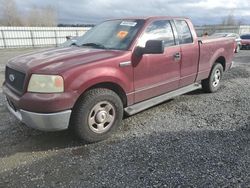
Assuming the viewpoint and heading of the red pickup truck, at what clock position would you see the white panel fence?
The white panel fence is roughly at 4 o'clock from the red pickup truck.

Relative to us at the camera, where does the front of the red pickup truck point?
facing the viewer and to the left of the viewer
